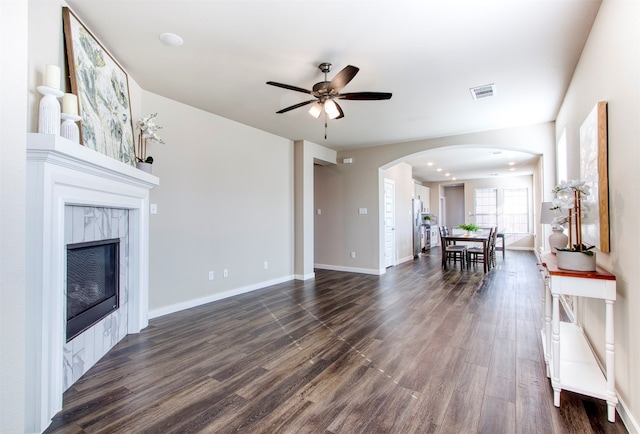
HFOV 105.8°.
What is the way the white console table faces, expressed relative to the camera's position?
facing to the left of the viewer

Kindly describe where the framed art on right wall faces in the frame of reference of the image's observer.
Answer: facing to the left of the viewer

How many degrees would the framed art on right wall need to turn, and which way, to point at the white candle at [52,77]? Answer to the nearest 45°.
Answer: approximately 45° to its left

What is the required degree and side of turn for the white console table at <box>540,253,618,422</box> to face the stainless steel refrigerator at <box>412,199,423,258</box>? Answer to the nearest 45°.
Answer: approximately 45° to its right

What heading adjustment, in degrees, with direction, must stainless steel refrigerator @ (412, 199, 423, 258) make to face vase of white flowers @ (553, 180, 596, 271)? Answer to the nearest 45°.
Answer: approximately 90° to its right

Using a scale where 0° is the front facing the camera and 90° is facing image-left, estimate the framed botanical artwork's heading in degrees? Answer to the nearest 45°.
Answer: approximately 315°

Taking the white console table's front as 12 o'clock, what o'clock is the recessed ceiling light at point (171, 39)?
The recessed ceiling light is roughly at 11 o'clock from the white console table.

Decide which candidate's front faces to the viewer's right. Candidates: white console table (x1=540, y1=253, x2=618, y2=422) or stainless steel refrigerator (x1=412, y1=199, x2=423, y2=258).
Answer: the stainless steel refrigerator

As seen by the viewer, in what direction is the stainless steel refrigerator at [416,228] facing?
to the viewer's right

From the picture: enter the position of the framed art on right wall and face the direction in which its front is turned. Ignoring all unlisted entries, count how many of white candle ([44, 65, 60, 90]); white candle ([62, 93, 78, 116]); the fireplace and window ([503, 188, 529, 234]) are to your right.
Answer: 1
